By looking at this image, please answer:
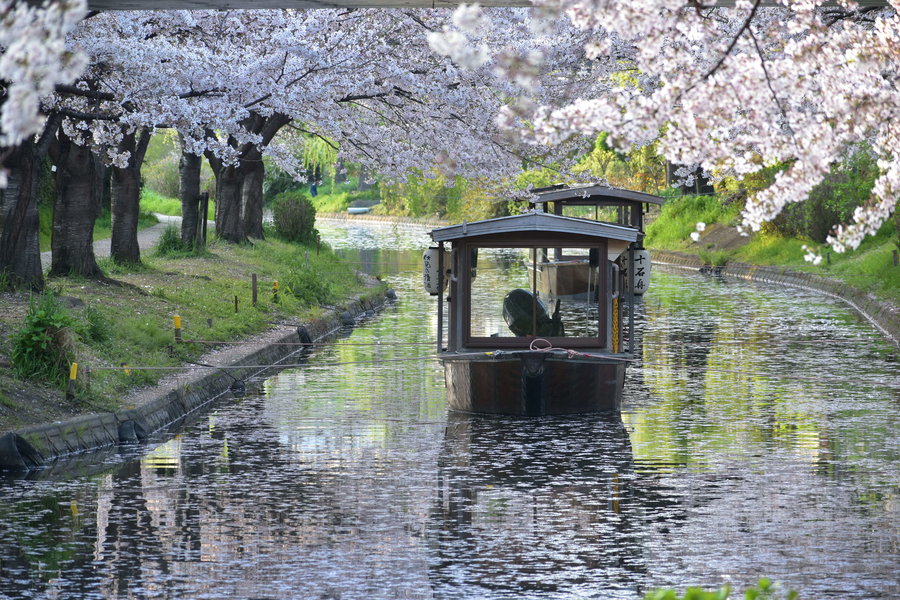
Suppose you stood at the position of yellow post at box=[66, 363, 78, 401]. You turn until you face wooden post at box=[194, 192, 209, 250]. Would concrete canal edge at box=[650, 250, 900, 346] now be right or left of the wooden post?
right

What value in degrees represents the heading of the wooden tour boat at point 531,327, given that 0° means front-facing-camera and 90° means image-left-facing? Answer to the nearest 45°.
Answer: approximately 0°

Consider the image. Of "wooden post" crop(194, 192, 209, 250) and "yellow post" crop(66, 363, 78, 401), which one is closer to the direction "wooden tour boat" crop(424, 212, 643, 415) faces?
the yellow post

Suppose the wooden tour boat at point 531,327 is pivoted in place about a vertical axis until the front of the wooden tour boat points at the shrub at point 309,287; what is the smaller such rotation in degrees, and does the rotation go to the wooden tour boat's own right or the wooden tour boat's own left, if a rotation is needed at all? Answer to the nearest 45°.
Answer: approximately 135° to the wooden tour boat's own right

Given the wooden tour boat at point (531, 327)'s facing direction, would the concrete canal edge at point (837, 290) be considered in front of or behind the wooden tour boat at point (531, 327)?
behind

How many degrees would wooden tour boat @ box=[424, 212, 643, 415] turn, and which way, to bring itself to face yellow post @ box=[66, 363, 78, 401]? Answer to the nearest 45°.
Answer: approximately 45° to its right

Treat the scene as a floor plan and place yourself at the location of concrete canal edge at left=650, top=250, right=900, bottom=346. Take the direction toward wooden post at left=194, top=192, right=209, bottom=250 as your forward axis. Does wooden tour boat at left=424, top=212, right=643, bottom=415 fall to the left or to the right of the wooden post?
left

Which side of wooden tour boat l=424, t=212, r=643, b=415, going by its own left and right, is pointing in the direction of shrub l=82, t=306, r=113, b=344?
right

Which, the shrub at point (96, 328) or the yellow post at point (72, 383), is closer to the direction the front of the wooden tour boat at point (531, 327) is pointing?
the yellow post

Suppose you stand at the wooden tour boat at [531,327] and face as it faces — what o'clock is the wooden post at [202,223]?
The wooden post is roughly at 5 o'clock from the wooden tour boat.
